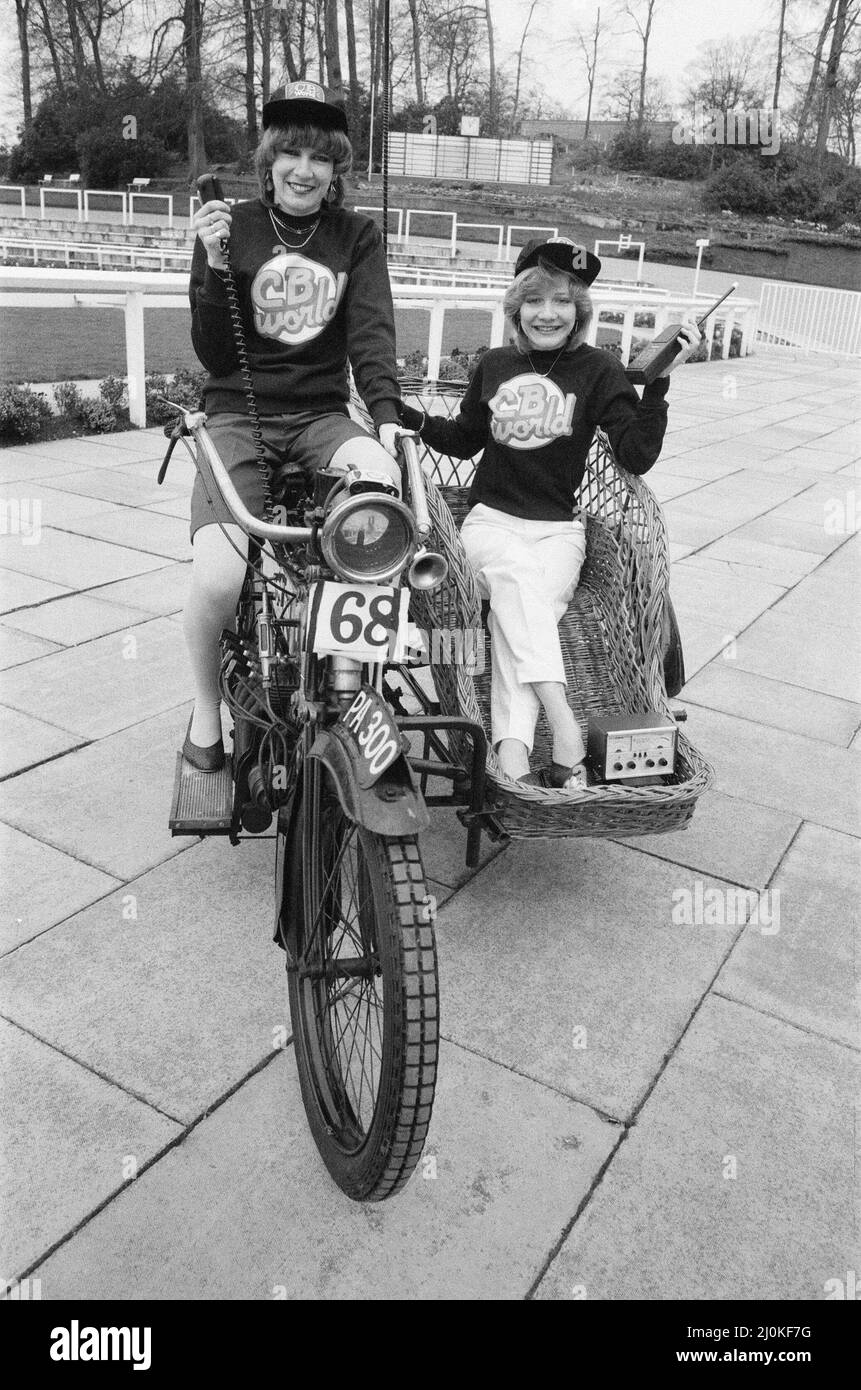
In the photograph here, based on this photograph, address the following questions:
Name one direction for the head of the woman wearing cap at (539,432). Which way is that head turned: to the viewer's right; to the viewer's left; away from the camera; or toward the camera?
toward the camera

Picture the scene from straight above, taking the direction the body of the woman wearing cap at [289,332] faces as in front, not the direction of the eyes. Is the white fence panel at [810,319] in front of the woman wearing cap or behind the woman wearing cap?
behind

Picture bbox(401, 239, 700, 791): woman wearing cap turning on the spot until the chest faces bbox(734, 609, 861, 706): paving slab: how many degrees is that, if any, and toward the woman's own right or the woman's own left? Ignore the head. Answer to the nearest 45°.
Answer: approximately 135° to the woman's own left

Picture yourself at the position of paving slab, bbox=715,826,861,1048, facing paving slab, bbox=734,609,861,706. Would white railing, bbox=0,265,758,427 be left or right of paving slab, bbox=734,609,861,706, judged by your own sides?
left

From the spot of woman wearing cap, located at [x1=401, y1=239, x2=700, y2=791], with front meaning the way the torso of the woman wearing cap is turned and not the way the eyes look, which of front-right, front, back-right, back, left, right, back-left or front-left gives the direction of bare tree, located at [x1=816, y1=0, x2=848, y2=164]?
back

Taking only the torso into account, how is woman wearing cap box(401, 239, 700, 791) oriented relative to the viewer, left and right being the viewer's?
facing the viewer

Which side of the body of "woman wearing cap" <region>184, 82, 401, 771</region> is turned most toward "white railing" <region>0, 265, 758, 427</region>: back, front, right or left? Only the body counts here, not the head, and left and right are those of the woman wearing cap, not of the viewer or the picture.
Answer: back

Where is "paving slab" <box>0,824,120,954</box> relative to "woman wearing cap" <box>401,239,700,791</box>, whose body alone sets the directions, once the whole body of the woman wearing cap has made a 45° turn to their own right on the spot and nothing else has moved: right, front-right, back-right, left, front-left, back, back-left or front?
front

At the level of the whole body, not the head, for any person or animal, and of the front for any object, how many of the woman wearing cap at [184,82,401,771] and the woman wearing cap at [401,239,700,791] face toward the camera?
2

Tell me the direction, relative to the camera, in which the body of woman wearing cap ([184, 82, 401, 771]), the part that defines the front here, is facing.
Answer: toward the camera

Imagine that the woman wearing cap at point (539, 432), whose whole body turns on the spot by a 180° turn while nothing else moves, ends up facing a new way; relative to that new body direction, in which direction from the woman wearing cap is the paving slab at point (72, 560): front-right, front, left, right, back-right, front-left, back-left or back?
front-left

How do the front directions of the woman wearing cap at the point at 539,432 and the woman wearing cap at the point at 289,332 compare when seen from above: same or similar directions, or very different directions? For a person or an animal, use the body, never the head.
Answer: same or similar directions

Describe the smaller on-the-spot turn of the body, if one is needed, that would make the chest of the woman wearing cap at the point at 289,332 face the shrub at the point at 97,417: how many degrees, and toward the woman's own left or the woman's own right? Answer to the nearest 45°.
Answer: approximately 180°
